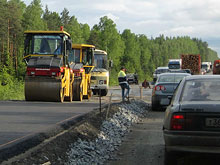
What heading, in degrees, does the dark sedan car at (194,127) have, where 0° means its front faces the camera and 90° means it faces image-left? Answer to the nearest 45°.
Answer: approximately 180°

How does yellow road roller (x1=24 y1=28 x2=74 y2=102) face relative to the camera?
toward the camera

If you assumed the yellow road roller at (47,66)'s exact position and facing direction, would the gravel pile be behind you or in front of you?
in front

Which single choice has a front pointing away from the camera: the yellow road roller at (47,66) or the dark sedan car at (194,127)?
the dark sedan car

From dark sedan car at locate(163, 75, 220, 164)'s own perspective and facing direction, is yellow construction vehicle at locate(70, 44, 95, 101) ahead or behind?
ahead

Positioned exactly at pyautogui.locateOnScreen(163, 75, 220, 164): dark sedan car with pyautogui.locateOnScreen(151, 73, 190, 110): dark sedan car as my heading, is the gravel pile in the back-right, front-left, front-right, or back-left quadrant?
front-left

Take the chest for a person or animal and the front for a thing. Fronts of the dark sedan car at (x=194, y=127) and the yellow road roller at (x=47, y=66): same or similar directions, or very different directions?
very different directions

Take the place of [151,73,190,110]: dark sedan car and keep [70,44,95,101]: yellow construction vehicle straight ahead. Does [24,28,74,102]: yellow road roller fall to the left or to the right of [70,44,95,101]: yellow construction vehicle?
left

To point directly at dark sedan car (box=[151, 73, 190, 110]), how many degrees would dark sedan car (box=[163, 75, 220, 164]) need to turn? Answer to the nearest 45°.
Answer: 0° — it already faces it

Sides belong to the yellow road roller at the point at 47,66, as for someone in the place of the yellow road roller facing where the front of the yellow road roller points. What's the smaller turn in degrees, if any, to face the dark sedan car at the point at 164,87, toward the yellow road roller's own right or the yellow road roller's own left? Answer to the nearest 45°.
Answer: approximately 45° to the yellow road roller's own left

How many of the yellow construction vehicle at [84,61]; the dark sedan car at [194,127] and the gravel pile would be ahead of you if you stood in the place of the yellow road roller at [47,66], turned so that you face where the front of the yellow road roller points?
2

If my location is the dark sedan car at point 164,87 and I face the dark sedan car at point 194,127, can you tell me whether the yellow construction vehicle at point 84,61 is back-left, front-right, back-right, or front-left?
back-right

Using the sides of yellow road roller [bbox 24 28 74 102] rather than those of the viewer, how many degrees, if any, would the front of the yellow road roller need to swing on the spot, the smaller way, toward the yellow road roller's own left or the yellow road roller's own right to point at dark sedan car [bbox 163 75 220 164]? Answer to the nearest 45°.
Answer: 0° — it already faces it

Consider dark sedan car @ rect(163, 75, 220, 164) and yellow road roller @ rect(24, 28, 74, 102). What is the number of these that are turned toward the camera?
1
